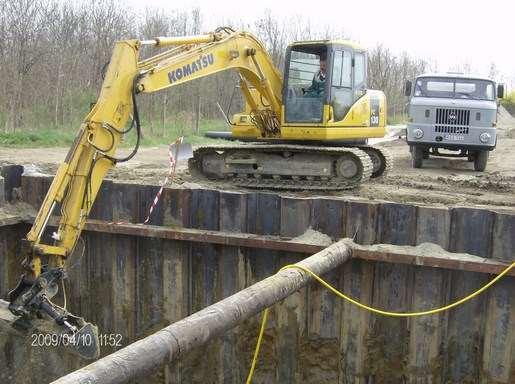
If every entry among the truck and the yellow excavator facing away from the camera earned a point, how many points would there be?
0

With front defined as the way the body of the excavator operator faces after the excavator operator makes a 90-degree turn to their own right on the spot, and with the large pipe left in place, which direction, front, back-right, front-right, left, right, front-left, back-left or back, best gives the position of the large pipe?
back-left

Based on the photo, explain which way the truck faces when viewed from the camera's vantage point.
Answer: facing the viewer

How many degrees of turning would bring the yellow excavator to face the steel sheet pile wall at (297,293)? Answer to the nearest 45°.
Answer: approximately 45° to its left

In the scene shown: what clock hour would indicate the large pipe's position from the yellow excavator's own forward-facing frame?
The large pipe is roughly at 11 o'clock from the yellow excavator.

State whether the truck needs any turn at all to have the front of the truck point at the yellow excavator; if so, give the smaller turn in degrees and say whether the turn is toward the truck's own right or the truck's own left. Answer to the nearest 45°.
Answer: approximately 45° to the truck's own right

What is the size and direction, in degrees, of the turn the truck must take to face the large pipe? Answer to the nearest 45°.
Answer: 0° — it already faces it

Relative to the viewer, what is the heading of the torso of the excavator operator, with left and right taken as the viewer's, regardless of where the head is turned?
facing the viewer and to the left of the viewer

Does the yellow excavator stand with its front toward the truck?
no

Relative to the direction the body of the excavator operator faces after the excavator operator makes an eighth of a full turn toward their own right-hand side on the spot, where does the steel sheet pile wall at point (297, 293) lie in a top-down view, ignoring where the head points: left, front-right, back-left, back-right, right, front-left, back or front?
left

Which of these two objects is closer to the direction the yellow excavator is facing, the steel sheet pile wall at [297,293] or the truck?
the steel sheet pile wall

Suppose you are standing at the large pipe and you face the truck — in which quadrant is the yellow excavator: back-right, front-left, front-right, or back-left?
front-left

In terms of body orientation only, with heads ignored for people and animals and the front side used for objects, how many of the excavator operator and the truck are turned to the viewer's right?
0

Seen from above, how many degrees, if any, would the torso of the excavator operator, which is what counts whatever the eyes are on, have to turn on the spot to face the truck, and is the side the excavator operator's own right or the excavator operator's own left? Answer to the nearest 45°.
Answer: approximately 180°

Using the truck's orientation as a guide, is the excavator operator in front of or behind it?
in front
